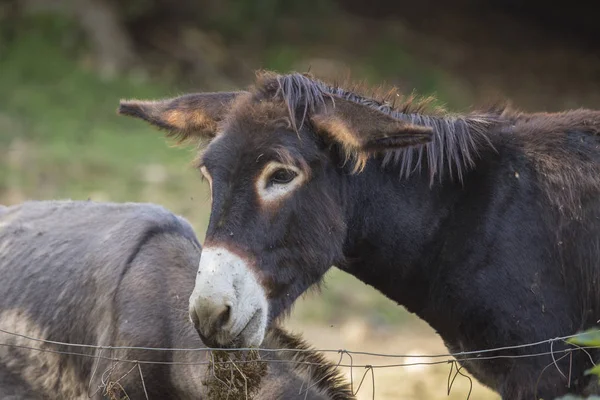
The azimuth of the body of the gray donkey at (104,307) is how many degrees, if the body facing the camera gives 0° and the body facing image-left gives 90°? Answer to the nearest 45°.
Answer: approximately 270°

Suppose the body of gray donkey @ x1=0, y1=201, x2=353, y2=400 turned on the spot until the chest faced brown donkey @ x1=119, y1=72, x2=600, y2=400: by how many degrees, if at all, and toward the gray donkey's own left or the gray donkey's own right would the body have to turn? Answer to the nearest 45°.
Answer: approximately 45° to the gray donkey's own right
